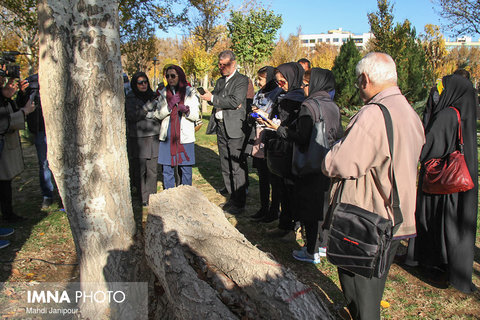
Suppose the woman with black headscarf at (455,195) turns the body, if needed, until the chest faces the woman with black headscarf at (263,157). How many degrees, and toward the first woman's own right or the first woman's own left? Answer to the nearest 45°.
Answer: approximately 45° to the first woman's own left

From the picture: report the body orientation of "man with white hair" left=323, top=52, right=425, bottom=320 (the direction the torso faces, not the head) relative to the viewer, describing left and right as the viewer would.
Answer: facing away from the viewer and to the left of the viewer

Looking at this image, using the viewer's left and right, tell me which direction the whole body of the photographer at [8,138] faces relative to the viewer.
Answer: facing to the right of the viewer

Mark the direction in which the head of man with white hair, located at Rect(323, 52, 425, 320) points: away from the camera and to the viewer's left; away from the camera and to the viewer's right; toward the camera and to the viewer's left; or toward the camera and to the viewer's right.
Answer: away from the camera and to the viewer's left

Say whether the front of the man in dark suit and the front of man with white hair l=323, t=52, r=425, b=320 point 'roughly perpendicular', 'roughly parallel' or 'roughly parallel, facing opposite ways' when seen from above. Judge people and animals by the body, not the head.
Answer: roughly perpendicular

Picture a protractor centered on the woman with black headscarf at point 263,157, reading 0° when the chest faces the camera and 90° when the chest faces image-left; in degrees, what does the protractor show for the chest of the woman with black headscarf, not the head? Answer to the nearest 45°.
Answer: approximately 90°

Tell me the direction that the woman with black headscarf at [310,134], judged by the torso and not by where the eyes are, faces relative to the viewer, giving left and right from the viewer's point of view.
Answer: facing to the left of the viewer

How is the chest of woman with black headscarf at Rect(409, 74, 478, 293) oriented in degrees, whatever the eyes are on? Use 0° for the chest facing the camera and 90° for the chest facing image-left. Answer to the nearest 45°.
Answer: approximately 135°

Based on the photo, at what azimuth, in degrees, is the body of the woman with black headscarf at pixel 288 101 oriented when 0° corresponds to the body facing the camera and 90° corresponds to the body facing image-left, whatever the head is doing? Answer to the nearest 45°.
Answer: approximately 90°
